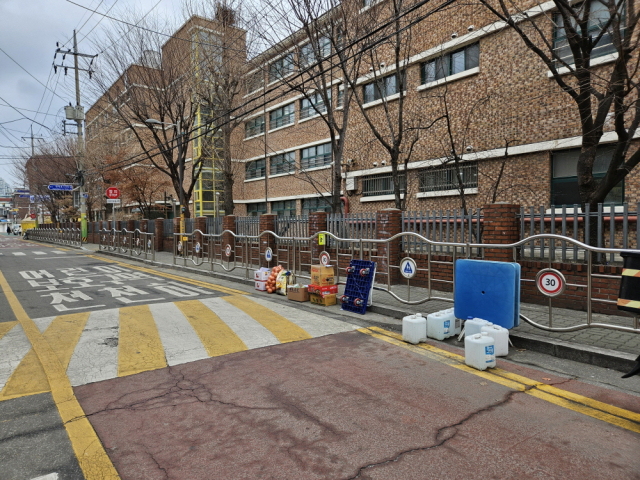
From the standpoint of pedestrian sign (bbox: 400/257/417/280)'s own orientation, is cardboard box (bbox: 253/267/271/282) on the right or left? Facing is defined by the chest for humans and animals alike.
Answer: on its right

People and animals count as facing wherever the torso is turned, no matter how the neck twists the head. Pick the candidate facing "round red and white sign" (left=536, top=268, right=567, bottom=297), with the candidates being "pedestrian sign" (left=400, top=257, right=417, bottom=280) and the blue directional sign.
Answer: the blue directional sign

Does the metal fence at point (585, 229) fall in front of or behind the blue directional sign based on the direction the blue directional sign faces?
in front

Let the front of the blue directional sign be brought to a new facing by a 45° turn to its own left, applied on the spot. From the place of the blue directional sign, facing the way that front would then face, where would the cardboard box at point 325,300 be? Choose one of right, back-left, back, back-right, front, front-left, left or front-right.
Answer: front-right

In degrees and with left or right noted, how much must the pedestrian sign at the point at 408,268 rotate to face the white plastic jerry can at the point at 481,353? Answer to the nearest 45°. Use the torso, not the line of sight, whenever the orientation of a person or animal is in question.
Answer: approximately 45° to its left

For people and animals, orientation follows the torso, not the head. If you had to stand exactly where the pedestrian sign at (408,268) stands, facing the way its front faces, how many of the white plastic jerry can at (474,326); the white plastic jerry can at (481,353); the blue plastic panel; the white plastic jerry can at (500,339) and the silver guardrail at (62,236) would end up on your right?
1

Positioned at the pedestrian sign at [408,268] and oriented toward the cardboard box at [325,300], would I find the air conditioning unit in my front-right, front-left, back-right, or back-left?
front-right

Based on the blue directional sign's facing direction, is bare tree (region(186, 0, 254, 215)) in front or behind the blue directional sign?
in front

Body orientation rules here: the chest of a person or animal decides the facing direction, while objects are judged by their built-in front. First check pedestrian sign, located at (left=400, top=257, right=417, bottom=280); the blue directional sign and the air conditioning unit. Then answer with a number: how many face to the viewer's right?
0

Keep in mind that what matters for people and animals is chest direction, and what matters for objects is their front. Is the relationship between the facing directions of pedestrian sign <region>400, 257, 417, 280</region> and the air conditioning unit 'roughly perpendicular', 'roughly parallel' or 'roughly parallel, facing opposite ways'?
roughly parallel

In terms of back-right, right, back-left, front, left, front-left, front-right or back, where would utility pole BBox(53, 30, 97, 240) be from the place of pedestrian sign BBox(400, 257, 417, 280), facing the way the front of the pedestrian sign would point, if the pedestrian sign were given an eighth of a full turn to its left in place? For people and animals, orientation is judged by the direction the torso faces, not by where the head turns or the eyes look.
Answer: back-right

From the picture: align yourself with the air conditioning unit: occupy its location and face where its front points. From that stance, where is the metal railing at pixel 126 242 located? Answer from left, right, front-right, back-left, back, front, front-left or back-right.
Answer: front-right

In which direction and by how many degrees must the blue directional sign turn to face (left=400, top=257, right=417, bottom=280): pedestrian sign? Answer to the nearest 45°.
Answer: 0° — it already faces it

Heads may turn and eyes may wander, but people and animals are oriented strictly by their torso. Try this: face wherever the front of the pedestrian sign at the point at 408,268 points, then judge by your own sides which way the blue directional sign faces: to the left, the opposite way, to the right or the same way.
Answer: to the left

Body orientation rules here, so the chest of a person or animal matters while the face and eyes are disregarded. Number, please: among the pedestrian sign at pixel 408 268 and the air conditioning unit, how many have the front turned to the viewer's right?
0

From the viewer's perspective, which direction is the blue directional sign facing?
toward the camera

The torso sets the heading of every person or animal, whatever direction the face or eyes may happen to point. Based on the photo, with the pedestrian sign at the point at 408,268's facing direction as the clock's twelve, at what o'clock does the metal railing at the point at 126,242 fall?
The metal railing is roughly at 3 o'clock from the pedestrian sign.

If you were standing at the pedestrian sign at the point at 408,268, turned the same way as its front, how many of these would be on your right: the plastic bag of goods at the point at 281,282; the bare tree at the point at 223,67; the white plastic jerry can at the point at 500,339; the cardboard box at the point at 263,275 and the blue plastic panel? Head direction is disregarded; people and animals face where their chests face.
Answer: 3
